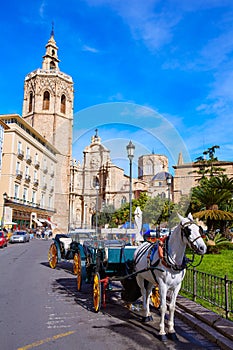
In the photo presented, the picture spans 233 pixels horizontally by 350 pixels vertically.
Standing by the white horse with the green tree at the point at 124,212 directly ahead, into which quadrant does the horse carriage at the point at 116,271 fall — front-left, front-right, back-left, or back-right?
front-left

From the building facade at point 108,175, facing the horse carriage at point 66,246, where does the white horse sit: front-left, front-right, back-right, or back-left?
front-left

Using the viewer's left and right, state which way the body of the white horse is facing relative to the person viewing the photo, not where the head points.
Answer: facing the viewer and to the right of the viewer

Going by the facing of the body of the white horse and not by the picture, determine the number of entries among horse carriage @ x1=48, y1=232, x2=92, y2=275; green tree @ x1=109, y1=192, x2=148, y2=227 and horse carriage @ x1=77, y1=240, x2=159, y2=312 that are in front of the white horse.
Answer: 0

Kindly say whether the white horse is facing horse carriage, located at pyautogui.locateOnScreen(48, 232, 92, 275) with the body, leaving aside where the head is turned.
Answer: no

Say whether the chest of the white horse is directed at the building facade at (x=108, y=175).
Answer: no

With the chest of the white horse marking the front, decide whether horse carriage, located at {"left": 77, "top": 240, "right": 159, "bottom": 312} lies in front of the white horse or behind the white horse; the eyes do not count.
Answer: behind

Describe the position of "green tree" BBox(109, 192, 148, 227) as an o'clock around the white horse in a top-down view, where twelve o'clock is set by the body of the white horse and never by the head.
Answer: The green tree is roughly at 7 o'clock from the white horse.

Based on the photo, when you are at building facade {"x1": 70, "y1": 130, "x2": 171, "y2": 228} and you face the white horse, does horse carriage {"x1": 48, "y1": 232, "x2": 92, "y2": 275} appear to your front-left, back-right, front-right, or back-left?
front-right
